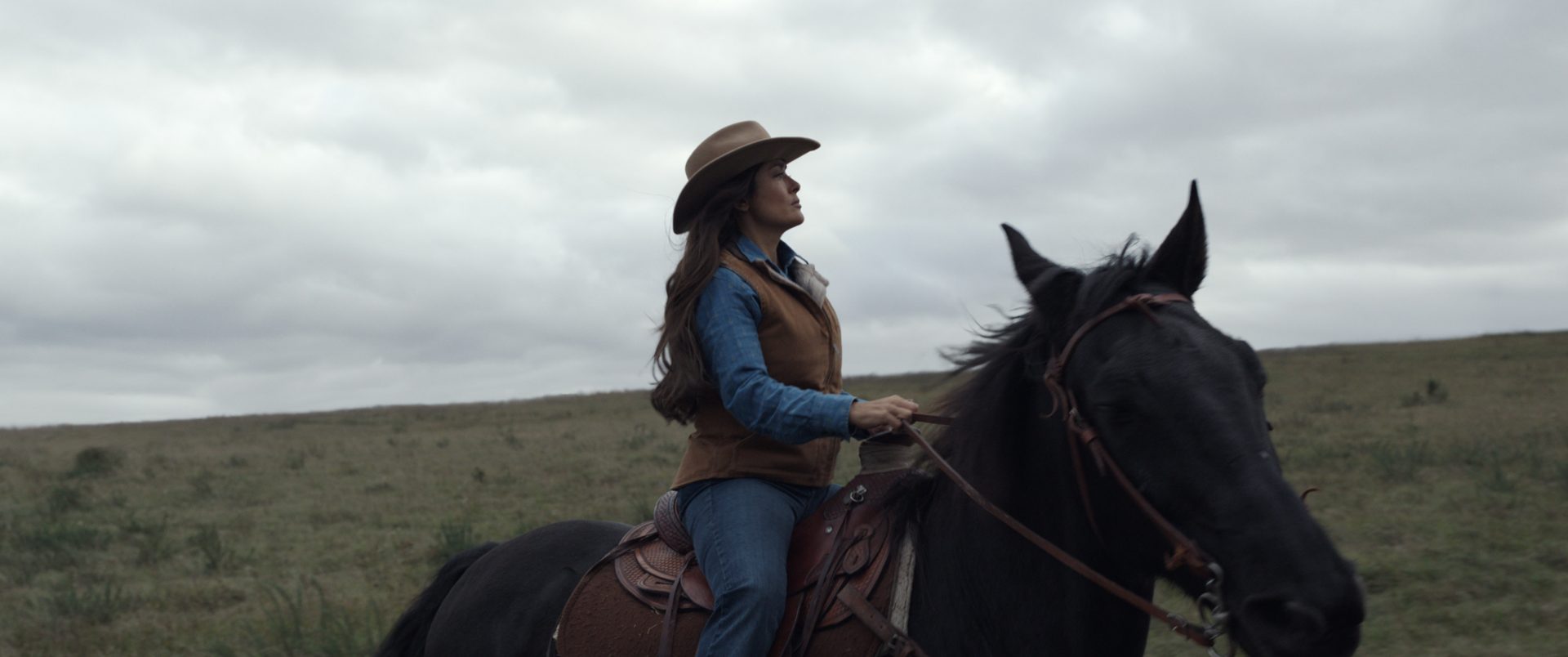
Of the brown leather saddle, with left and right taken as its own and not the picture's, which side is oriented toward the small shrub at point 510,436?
left

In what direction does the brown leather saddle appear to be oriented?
to the viewer's right

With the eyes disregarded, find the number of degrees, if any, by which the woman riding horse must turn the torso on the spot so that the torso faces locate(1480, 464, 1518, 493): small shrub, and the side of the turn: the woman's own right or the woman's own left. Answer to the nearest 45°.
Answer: approximately 45° to the woman's own left

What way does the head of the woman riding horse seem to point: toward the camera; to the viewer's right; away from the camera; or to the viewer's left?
to the viewer's right

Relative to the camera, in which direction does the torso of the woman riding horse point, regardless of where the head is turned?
to the viewer's right

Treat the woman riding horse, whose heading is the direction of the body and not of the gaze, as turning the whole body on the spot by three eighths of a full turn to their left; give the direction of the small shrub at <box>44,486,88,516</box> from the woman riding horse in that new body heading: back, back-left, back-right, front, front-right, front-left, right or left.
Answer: front

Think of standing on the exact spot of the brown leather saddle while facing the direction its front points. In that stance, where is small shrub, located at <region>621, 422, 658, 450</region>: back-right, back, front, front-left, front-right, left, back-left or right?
left

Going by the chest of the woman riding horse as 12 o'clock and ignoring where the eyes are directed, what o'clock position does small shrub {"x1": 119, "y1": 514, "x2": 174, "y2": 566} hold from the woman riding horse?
The small shrub is roughly at 8 o'clock from the woman riding horse.

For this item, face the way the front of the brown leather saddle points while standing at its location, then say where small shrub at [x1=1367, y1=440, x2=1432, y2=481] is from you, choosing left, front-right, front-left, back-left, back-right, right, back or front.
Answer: front-left

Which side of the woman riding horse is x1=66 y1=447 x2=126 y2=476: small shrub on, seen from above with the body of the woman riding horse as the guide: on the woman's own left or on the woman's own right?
on the woman's own left
